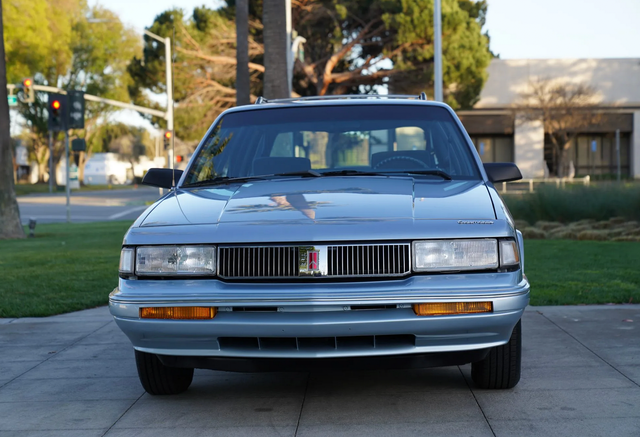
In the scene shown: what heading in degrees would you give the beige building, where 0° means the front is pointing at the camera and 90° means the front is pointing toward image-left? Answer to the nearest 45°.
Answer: approximately 0°

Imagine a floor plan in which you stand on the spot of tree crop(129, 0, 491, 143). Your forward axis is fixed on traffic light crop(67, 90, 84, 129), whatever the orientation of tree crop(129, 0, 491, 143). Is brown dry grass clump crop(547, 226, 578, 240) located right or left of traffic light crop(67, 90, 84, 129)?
left

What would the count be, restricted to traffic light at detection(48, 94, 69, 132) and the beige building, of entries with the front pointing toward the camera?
2

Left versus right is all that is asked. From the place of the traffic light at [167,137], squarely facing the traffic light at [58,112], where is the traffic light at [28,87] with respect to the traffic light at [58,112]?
right

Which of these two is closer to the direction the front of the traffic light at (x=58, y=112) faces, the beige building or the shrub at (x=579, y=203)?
the shrub

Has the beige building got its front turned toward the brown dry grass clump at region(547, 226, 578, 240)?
yes

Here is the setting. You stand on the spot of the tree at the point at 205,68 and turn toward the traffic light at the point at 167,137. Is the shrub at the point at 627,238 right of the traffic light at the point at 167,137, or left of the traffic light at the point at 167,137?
left

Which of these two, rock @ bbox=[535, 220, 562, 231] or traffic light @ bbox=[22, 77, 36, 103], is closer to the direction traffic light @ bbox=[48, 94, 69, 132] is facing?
the rock

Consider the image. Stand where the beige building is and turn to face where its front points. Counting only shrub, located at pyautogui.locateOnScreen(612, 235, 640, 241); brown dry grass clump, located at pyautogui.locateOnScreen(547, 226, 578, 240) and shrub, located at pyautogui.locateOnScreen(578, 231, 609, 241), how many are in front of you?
3

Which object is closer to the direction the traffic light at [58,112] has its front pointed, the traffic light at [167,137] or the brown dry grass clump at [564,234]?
the brown dry grass clump

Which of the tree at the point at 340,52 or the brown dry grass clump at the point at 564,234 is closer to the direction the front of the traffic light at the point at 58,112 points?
the brown dry grass clump

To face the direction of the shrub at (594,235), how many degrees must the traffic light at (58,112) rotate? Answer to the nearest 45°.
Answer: approximately 45° to its left

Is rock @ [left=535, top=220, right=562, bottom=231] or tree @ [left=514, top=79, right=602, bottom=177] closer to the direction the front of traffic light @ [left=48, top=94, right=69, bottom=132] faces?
the rock

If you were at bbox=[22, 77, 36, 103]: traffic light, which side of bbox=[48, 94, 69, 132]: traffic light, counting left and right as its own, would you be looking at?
back

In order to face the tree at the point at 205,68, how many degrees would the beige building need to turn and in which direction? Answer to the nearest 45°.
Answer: approximately 45° to its right
